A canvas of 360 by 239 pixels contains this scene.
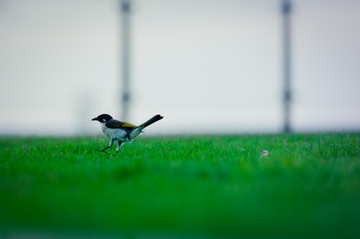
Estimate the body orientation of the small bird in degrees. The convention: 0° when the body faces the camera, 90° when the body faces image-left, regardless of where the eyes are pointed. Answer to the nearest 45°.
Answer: approximately 90°

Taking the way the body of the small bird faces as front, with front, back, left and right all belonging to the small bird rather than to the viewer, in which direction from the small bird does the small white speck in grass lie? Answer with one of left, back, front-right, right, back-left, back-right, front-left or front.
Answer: back
